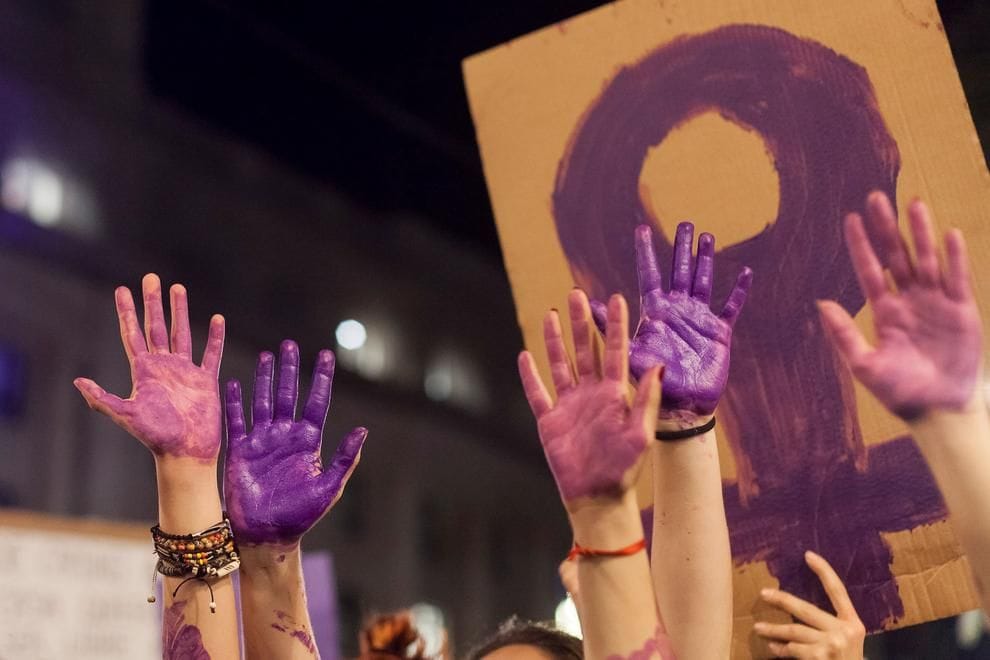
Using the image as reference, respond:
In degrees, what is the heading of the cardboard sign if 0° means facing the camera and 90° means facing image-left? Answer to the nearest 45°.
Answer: approximately 0°

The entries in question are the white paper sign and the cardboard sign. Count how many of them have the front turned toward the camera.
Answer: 2

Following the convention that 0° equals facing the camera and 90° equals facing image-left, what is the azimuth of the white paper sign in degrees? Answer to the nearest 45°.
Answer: approximately 0°

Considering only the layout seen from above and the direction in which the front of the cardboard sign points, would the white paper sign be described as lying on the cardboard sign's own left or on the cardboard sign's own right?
on the cardboard sign's own right
